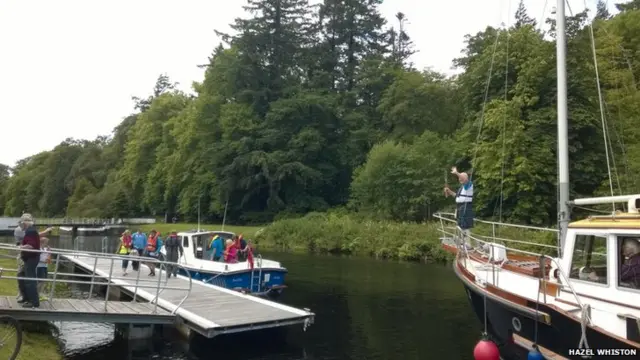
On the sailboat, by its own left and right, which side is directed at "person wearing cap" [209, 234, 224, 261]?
front

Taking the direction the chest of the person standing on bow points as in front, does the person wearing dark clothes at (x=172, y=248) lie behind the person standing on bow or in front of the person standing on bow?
in front

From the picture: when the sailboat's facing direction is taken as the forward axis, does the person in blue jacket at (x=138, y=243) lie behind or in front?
in front

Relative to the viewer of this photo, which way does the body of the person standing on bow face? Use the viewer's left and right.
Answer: facing to the left of the viewer

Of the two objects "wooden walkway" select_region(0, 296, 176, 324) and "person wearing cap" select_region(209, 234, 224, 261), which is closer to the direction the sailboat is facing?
the person wearing cap

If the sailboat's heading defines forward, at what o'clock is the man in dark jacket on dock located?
The man in dark jacket on dock is roughly at 10 o'clock from the sailboat.

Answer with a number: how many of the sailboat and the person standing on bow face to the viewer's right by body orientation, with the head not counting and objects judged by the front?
0

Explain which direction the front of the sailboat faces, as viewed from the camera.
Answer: facing away from the viewer and to the left of the viewer
